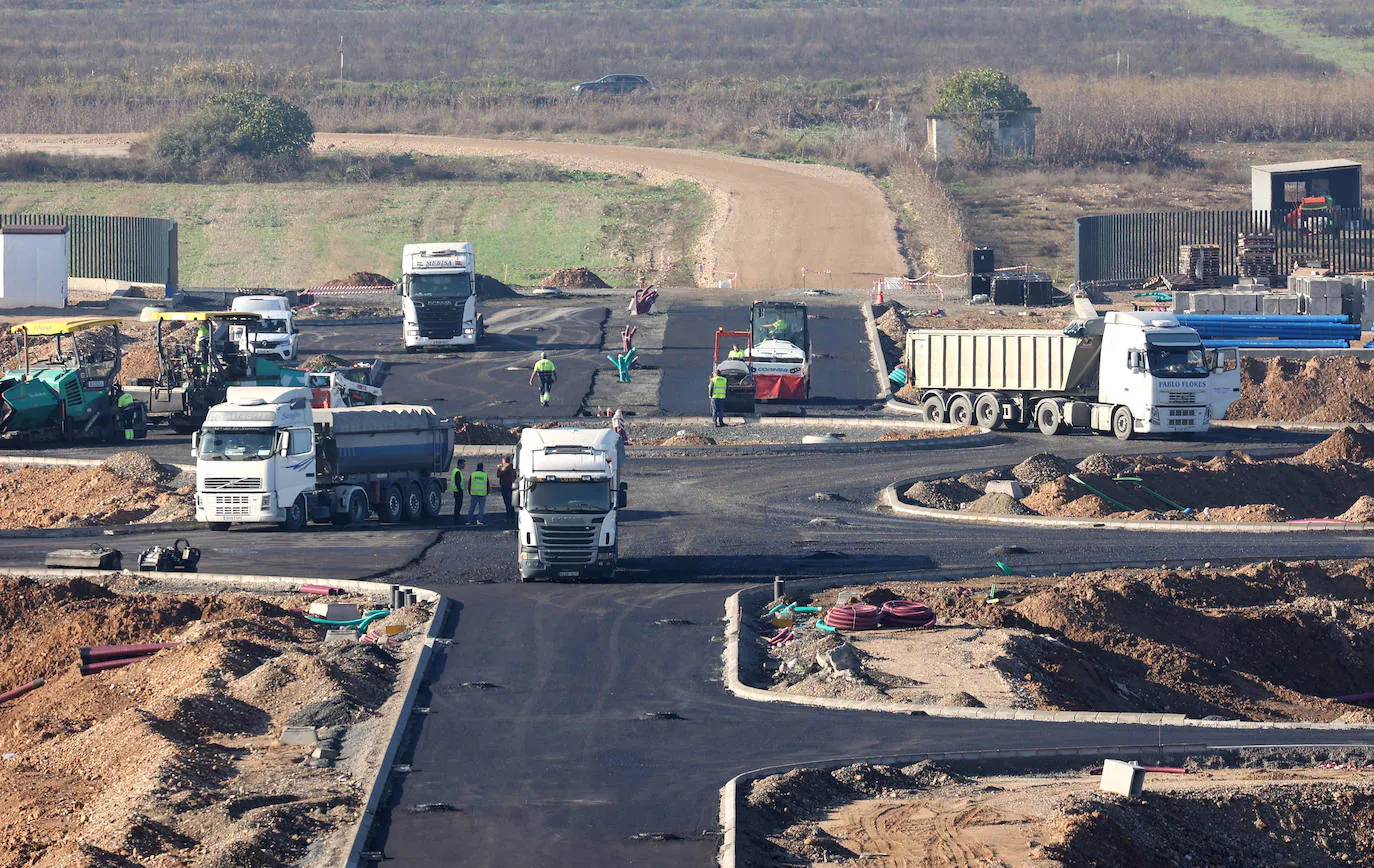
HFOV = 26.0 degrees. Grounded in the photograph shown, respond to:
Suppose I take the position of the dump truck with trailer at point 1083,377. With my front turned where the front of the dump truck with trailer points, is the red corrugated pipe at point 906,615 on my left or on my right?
on my right

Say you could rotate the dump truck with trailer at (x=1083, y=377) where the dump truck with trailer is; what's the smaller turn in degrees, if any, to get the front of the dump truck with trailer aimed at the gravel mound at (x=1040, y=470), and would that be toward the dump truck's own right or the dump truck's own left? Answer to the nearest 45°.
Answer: approximately 45° to the dump truck's own right

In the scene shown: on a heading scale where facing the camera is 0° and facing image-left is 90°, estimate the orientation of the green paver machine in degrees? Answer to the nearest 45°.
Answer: approximately 45°

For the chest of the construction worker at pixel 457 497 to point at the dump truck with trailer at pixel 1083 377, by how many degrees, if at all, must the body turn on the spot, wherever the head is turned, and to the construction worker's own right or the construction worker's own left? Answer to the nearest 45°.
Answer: approximately 45° to the construction worker's own left

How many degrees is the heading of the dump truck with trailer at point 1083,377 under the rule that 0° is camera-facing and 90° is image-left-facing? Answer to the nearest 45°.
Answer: approximately 315°

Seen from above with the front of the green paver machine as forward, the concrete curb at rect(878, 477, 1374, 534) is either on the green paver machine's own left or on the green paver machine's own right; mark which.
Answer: on the green paver machine's own left
